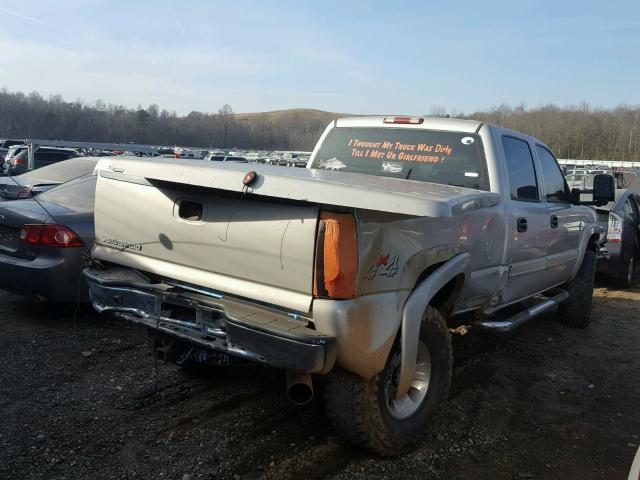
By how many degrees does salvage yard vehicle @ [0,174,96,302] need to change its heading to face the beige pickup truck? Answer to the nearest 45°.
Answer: approximately 90° to its right

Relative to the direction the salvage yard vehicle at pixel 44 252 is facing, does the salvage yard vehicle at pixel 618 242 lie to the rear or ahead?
ahead

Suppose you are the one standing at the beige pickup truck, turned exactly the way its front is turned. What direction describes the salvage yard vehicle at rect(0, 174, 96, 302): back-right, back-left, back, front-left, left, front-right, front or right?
left

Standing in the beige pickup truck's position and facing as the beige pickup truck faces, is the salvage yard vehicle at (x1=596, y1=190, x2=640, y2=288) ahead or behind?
ahead

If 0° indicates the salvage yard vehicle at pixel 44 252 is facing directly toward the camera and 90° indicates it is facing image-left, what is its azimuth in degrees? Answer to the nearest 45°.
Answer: approximately 225°

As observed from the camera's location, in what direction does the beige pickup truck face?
facing away from the viewer and to the right of the viewer

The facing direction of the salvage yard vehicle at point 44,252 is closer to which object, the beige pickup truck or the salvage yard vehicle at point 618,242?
the salvage yard vehicle
